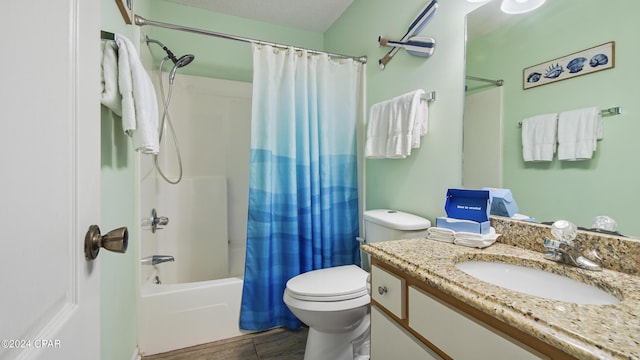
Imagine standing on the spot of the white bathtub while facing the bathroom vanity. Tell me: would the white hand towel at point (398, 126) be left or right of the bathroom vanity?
left

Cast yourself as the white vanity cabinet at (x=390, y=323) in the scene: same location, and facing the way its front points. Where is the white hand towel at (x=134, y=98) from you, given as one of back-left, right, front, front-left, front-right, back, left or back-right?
front-right

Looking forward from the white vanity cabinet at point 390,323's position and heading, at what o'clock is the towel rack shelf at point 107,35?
The towel rack shelf is roughly at 1 o'clock from the white vanity cabinet.

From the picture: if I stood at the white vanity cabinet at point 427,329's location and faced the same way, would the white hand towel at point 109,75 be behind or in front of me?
in front

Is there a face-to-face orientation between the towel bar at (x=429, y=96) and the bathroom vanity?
no

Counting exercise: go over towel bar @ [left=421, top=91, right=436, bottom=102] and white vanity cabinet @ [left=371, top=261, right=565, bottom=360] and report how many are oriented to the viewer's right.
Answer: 0

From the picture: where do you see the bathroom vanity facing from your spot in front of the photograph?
facing the viewer and to the left of the viewer

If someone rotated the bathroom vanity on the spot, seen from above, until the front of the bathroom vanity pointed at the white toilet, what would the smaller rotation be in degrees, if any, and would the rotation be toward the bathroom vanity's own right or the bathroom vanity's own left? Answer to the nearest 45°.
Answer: approximately 90° to the bathroom vanity's own right

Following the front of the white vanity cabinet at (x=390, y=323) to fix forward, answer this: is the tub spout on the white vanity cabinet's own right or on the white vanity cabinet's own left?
on the white vanity cabinet's own right

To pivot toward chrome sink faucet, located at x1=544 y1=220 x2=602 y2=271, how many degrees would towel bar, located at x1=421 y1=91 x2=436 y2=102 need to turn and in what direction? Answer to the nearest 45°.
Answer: approximately 90° to its left

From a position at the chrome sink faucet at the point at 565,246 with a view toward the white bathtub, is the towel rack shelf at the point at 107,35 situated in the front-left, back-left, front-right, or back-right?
front-left

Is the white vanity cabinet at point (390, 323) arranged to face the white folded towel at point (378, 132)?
no
